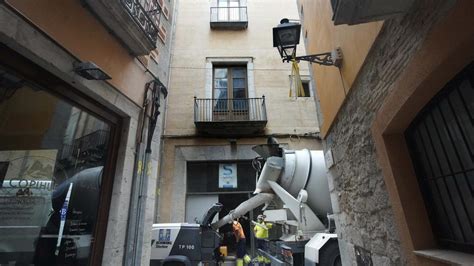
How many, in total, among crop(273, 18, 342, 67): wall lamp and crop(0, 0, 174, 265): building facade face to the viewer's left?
1

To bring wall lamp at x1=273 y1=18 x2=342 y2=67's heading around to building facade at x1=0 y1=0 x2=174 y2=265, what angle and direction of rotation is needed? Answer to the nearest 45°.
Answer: approximately 45° to its left

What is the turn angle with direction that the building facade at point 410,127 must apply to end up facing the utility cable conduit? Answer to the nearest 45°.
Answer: approximately 45° to its right

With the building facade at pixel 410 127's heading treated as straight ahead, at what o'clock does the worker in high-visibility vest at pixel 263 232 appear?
The worker in high-visibility vest is roughly at 3 o'clock from the building facade.

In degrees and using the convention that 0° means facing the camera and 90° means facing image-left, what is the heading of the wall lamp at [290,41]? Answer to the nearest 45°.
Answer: approximately 90°

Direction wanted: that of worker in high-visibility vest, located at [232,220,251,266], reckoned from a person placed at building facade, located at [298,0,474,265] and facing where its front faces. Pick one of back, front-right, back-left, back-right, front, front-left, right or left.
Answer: right

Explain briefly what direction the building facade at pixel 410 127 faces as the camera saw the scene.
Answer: facing the viewer and to the left of the viewer

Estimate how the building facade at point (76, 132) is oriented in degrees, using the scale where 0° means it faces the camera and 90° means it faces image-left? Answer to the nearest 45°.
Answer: approximately 315°

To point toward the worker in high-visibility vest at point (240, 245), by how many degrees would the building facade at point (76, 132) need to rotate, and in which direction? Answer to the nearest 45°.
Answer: approximately 90° to its left

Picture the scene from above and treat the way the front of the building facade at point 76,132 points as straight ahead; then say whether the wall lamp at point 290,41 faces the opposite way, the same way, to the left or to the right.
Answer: the opposite way

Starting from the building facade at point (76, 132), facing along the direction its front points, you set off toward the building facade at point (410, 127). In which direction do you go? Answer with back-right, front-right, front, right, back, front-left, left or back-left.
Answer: front

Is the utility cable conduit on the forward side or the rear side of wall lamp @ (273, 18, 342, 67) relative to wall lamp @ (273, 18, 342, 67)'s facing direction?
on the forward side

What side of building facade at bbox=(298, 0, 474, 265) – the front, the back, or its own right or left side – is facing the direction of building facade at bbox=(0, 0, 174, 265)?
front
